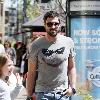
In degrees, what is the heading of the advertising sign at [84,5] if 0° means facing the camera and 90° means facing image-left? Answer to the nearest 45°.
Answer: approximately 0°

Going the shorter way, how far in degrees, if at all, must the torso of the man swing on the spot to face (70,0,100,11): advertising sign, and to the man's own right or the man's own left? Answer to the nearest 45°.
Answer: approximately 180°

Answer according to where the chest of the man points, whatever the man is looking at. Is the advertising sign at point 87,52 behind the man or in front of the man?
behind

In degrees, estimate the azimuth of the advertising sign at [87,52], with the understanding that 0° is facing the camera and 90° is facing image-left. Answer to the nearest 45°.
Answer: approximately 0°

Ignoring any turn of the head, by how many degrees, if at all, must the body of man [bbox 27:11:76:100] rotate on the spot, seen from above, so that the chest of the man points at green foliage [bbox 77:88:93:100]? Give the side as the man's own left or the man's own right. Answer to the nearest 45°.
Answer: approximately 180°

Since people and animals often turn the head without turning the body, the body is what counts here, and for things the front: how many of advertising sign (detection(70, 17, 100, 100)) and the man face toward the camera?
2
